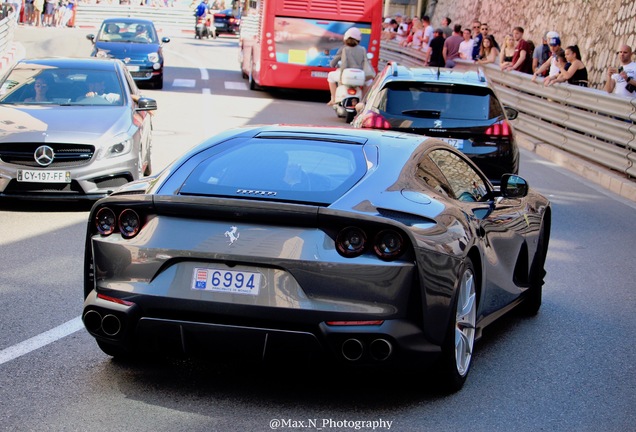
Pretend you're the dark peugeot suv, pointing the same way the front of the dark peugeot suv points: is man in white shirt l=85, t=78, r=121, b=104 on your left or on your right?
on your left

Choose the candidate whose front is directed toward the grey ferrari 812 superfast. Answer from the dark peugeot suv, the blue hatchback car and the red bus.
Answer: the blue hatchback car

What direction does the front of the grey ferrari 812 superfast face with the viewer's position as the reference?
facing away from the viewer and to the right of the viewer

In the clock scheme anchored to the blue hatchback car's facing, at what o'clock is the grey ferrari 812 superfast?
The grey ferrari 812 superfast is roughly at 12 o'clock from the blue hatchback car.

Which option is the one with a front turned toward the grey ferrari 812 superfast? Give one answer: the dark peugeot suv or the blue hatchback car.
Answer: the blue hatchback car

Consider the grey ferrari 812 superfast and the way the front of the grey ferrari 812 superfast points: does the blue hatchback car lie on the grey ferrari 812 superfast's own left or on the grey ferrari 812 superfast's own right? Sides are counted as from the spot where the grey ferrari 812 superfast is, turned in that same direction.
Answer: on the grey ferrari 812 superfast's own left

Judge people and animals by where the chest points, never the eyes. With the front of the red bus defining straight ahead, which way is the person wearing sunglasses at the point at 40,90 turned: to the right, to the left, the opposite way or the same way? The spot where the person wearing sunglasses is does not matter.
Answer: the opposite way

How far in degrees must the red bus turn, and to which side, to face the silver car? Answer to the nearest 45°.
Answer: approximately 180°

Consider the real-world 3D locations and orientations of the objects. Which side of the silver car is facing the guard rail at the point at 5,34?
back
